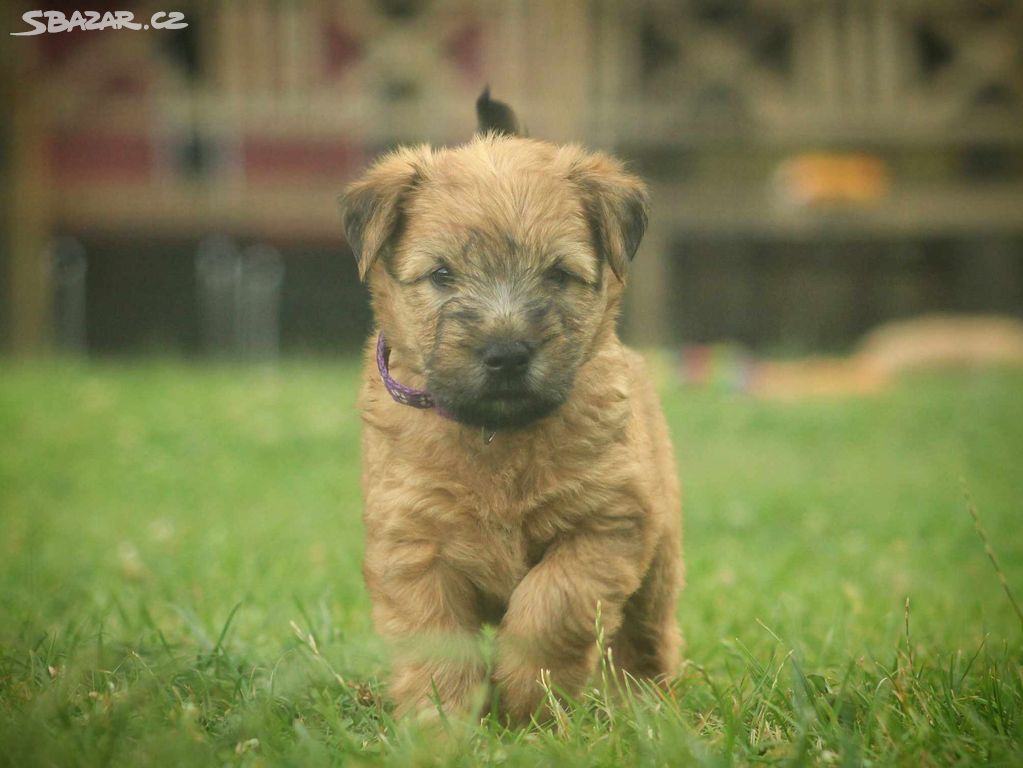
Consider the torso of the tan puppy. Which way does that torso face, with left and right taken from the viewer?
facing the viewer

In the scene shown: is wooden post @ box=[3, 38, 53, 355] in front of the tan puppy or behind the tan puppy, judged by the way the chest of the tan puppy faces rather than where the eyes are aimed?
behind

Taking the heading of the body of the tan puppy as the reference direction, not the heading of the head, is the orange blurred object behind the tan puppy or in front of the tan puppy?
behind
